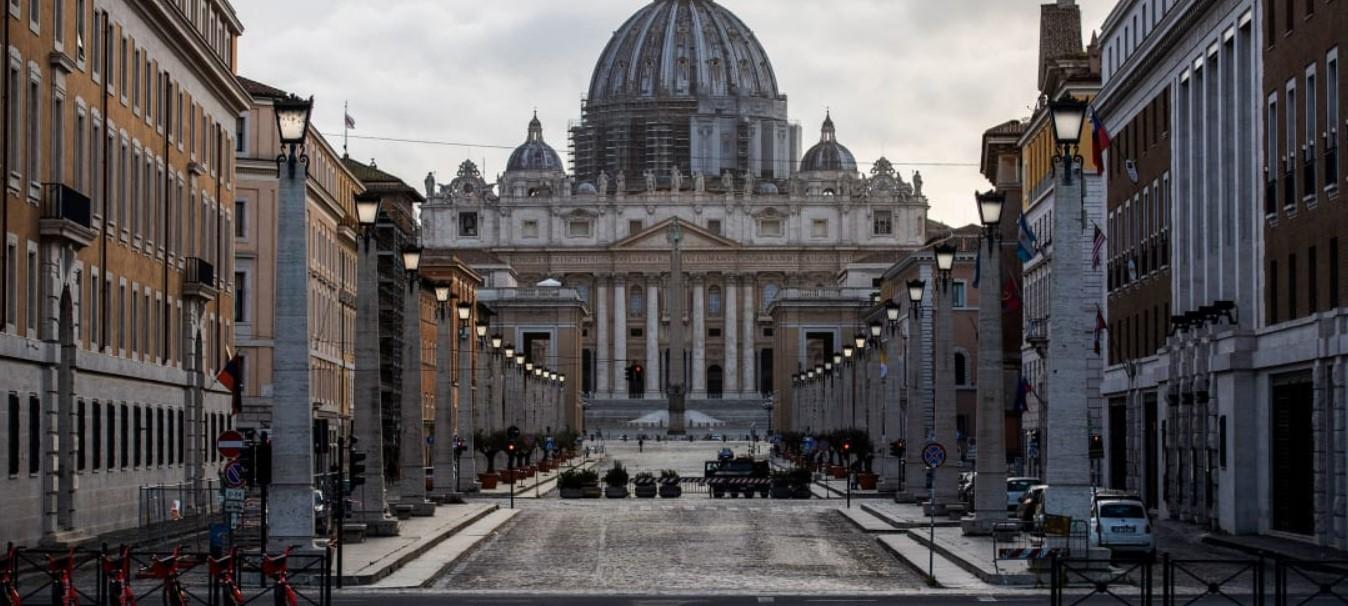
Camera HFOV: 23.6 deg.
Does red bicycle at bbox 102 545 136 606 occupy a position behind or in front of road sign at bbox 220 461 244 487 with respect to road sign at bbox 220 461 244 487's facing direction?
in front

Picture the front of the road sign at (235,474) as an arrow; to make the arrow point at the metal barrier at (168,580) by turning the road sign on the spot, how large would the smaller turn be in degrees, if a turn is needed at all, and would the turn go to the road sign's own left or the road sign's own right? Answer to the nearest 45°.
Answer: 0° — it already faces it

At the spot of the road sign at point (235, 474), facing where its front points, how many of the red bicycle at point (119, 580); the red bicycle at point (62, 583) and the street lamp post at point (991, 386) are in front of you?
2

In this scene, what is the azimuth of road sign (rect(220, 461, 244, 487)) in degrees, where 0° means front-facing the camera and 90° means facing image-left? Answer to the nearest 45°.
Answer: approximately 0°

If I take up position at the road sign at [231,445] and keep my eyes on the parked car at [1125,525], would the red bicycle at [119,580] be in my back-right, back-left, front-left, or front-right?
back-right
